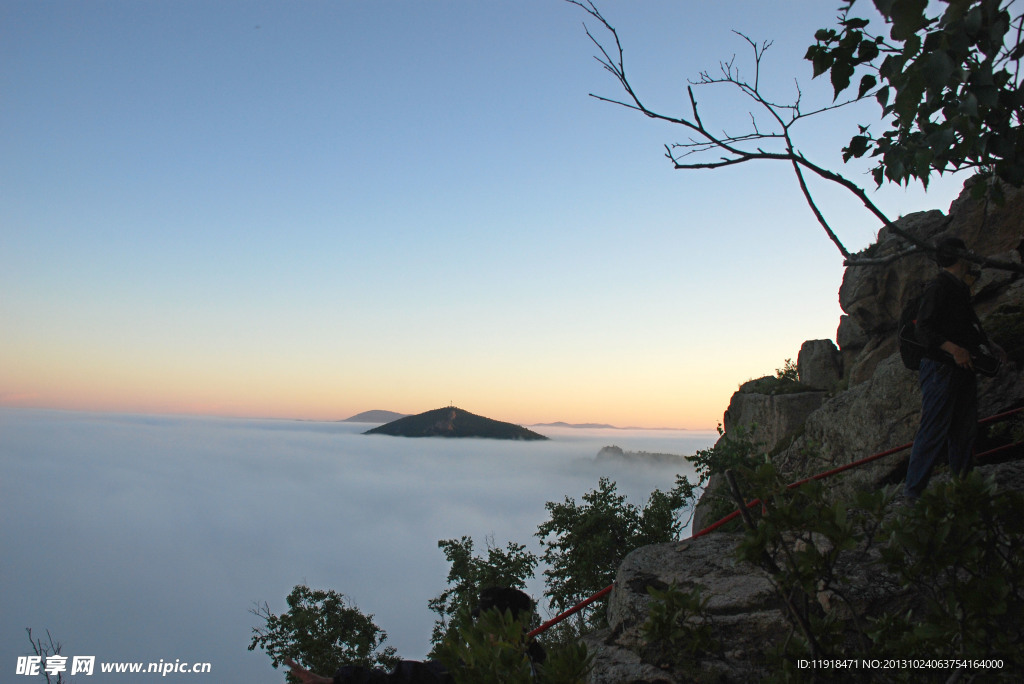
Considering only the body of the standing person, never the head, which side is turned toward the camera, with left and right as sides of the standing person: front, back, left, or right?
right

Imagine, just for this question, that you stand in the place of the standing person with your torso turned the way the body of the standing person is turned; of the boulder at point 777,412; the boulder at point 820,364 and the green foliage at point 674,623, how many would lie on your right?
1

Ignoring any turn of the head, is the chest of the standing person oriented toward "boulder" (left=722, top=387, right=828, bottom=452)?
no

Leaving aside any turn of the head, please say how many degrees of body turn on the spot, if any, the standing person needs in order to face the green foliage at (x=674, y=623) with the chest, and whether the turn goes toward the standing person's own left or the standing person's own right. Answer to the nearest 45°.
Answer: approximately 90° to the standing person's own right

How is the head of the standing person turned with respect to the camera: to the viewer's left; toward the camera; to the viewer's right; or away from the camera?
to the viewer's right

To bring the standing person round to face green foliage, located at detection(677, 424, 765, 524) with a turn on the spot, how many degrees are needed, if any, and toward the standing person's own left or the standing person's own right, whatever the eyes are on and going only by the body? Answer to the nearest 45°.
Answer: approximately 135° to the standing person's own left
